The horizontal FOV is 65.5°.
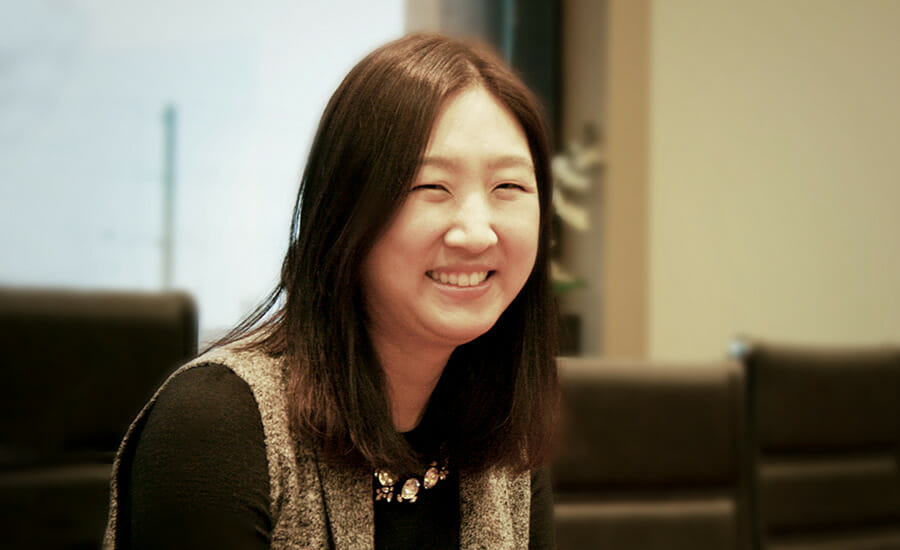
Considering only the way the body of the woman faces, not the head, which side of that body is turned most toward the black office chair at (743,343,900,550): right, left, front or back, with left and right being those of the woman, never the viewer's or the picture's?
left

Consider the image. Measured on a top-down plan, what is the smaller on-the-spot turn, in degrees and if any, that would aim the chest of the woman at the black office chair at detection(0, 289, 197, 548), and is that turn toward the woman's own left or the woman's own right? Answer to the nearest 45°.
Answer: approximately 180°

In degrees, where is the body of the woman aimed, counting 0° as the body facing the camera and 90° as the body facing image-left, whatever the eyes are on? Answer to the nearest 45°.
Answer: approximately 315°
